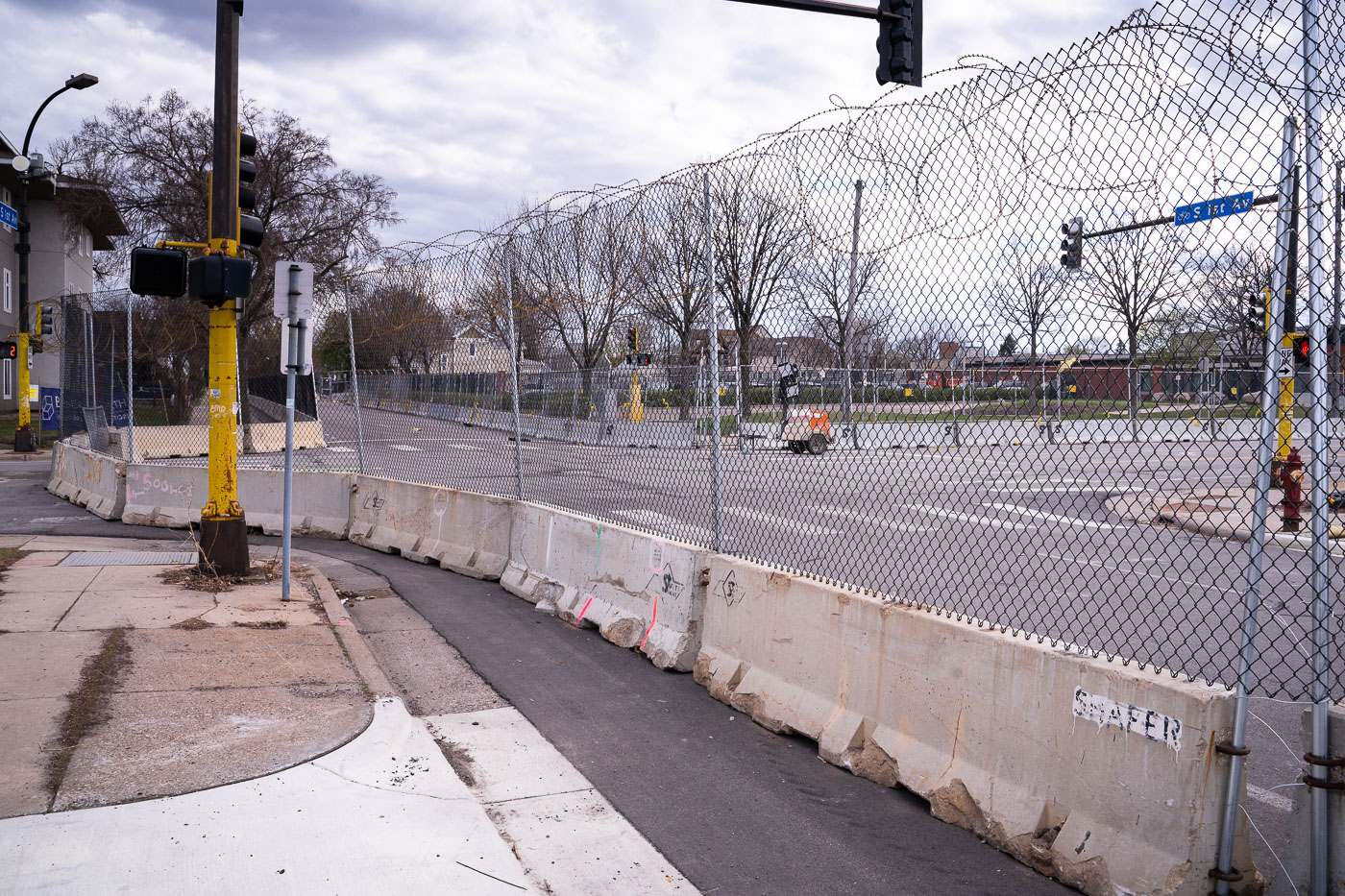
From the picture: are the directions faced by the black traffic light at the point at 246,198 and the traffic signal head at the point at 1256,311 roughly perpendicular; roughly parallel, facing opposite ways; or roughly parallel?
roughly parallel, facing opposite ways

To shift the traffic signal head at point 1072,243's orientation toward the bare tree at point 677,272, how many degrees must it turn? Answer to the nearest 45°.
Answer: approximately 90° to its right

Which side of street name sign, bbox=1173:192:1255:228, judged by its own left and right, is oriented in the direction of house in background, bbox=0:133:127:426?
right

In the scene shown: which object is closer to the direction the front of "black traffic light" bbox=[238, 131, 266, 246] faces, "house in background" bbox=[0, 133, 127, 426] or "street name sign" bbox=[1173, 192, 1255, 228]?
the street name sign

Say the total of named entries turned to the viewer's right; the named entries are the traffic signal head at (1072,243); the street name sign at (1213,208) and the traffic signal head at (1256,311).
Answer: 0

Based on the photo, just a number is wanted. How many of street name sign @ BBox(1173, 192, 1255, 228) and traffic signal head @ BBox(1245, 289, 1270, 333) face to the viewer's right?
0

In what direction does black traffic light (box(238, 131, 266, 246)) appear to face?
to the viewer's right

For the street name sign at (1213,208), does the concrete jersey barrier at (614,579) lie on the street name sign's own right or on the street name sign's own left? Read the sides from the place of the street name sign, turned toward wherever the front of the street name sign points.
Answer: on the street name sign's own right

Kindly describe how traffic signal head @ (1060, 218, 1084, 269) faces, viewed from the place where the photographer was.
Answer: facing the viewer and to the left of the viewer

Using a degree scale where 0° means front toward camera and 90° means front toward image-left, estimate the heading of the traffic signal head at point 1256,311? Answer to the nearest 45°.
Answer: approximately 45°
